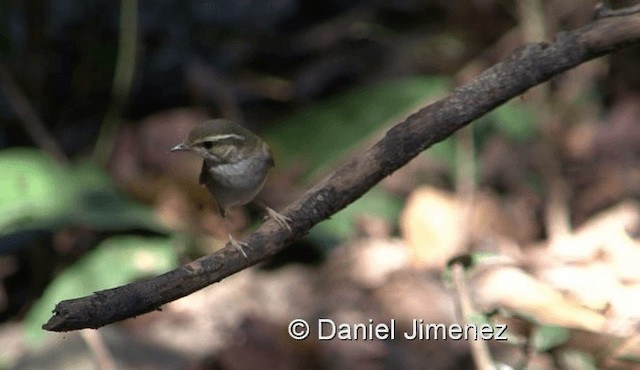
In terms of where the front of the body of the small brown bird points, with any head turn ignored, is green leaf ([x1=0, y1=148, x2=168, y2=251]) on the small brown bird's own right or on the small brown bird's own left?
on the small brown bird's own right

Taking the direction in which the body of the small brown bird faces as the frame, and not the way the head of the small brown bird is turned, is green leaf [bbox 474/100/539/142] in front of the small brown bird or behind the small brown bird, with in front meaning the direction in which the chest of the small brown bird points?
behind

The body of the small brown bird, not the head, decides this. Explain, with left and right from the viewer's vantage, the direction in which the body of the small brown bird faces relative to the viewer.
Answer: facing the viewer and to the left of the viewer

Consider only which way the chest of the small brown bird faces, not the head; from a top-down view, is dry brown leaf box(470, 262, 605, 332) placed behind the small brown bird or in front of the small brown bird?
behind

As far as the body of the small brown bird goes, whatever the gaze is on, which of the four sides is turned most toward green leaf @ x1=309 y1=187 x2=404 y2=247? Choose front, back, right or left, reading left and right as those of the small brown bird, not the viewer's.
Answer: back

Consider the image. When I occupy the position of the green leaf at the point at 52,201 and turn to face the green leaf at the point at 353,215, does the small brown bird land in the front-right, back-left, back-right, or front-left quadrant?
front-right
